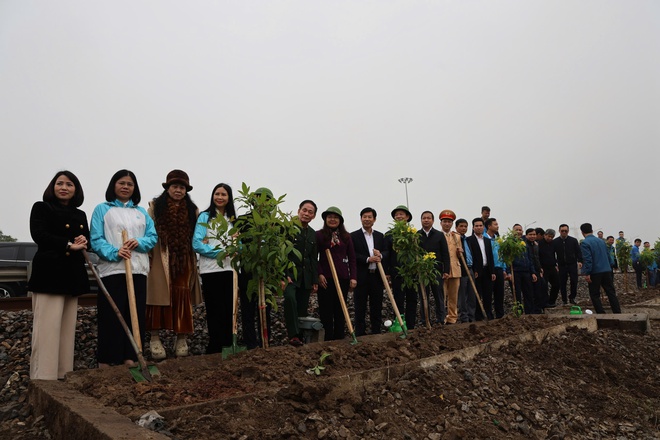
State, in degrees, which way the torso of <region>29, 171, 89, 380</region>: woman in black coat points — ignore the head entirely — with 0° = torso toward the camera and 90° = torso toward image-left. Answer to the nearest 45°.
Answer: approximately 315°

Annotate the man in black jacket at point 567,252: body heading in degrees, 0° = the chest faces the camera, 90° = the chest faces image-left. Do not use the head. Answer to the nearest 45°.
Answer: approximately 0°

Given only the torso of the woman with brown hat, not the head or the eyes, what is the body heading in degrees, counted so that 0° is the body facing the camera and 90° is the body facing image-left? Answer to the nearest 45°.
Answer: approximately 0°

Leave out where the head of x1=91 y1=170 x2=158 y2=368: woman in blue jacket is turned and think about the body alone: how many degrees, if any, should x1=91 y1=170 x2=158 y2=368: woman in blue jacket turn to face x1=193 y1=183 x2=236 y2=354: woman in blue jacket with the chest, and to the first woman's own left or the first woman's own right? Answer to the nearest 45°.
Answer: approximately 90° to the first woman's own left

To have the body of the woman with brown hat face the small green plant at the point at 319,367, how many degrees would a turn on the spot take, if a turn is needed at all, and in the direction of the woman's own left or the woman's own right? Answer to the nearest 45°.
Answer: approximately 45° to the woman's own left

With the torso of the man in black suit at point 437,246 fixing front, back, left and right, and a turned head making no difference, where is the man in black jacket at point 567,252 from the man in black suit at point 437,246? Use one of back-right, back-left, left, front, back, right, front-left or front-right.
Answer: back

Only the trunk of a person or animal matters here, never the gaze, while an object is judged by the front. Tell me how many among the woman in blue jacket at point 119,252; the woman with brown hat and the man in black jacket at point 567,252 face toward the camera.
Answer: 3

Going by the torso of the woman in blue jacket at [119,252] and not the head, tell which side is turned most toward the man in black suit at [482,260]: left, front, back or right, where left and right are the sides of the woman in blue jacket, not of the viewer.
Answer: left

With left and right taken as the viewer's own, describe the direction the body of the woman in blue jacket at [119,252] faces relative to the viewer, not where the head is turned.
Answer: facing the viewer

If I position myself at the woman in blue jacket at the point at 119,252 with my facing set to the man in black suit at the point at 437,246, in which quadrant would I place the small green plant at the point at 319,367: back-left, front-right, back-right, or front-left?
front-right
